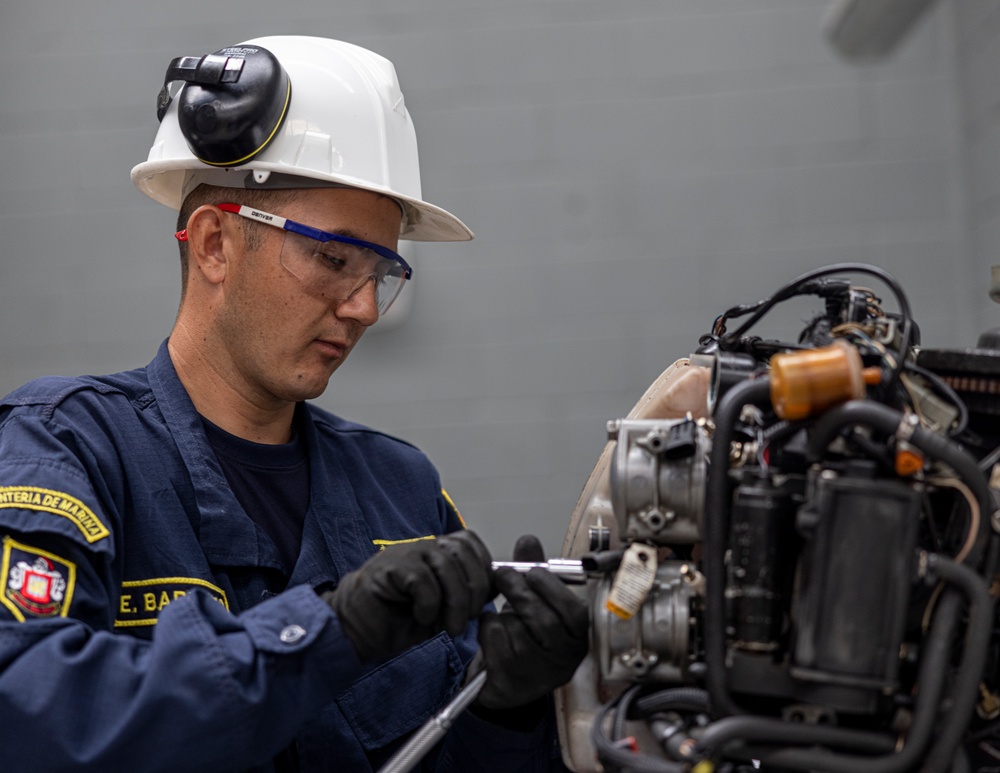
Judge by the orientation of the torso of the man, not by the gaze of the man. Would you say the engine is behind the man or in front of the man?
in front

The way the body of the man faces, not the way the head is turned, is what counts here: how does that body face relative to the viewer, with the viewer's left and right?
facing the viewer and to the right of the viewer

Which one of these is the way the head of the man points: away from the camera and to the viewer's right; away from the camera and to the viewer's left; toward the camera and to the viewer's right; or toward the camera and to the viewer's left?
toward the camera and to the viewer's right
